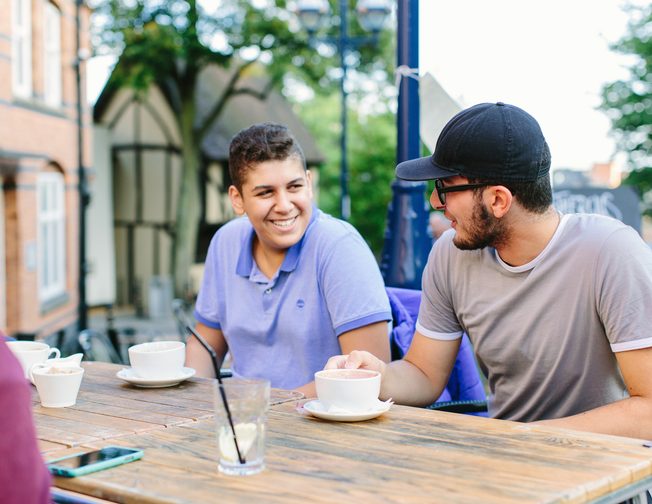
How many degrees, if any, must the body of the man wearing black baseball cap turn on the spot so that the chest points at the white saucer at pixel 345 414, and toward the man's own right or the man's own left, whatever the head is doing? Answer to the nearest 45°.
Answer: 0° — they already face it

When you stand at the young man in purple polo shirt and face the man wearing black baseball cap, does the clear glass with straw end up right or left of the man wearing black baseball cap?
right

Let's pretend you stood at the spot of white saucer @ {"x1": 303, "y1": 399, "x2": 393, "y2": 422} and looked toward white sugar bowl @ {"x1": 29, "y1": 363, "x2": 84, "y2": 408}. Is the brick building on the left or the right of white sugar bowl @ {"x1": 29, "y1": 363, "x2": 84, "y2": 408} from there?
right

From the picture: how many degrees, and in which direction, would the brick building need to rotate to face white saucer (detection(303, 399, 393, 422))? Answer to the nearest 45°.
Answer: approximately 45° to its right

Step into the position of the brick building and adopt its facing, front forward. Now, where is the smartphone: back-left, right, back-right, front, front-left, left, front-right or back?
front-right

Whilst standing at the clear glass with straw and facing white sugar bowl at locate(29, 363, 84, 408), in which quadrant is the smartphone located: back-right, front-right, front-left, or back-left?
front-left

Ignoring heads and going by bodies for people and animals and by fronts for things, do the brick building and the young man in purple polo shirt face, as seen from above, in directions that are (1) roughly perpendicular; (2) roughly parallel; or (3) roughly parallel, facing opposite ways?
roughly perpendicular

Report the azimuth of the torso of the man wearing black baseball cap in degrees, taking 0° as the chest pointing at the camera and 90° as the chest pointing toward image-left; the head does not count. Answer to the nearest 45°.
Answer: approximately 45°

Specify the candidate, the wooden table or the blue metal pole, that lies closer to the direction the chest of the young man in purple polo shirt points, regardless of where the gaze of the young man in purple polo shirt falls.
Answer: the wooden table

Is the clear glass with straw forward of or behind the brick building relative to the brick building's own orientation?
forward

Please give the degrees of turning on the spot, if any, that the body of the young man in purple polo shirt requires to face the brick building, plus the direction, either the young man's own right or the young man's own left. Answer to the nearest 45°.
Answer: approximately 135° to the young man's own right

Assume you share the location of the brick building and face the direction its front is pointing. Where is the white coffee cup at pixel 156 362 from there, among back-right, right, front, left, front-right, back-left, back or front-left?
front-right

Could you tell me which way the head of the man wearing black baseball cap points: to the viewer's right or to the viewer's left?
to the viewer's left

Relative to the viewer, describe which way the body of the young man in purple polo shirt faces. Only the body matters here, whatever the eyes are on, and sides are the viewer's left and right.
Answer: facing the viewer and to the left of the viewer

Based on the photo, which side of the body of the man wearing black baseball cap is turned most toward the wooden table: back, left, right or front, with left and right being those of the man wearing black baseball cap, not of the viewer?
front

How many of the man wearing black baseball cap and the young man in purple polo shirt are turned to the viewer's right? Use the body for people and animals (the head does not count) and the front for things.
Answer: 0

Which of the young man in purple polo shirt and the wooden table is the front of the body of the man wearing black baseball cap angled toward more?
the wooden table

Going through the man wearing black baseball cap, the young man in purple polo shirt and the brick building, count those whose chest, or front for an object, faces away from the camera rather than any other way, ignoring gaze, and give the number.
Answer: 0

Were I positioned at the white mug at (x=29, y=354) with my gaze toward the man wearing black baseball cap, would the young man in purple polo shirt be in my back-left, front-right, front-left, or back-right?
front-left

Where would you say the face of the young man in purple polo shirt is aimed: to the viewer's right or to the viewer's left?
to the viewer's right
